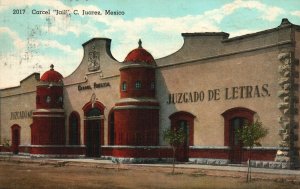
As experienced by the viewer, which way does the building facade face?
facing the viewer and to the left of the viewer
